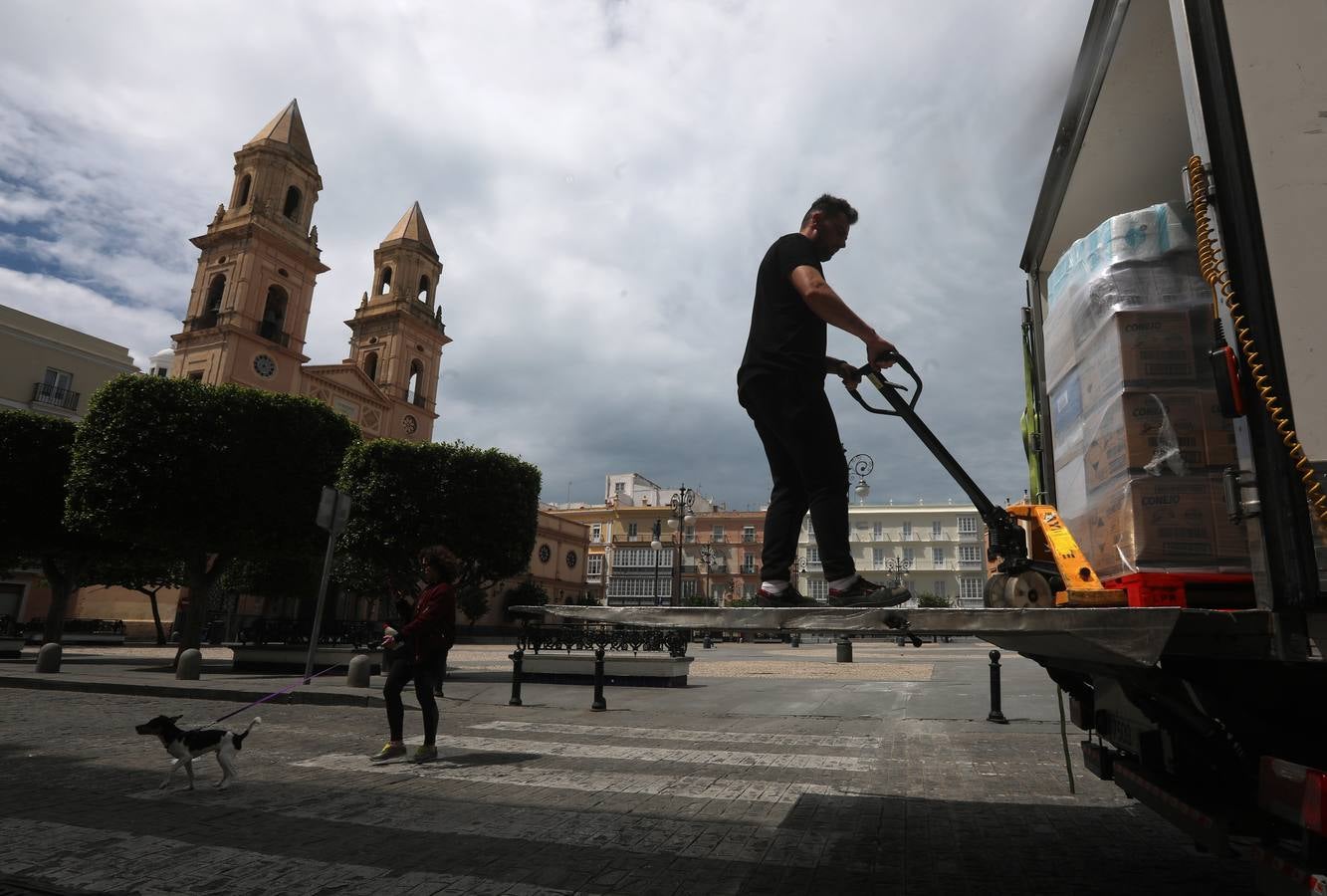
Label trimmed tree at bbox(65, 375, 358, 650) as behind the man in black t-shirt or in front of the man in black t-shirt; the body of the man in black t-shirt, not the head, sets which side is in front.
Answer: behind

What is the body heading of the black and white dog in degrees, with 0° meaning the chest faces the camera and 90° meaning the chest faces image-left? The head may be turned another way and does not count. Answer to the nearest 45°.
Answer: approximately 90°

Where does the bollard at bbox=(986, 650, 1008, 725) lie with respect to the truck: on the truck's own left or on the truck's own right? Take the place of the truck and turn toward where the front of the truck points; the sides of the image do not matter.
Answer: on the truck's own left

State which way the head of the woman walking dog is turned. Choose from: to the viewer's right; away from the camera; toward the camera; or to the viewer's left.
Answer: to the viewer's left

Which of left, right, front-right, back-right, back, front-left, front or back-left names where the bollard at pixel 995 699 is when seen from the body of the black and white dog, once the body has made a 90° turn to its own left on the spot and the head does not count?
left

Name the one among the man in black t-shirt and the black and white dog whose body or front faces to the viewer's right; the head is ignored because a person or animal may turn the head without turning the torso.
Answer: the man in black t-shirt

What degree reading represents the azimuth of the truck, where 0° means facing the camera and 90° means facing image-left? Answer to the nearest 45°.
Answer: approximately 225°

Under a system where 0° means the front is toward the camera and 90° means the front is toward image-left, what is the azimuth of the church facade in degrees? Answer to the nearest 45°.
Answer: approximately 315°

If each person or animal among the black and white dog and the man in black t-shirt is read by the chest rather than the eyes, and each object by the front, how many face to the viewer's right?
1

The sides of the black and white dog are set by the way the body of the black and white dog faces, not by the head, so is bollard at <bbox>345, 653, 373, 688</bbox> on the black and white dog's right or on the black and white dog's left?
on the black and white dog's right

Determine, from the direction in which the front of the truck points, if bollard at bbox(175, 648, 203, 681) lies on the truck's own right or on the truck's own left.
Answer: on the truck's own left

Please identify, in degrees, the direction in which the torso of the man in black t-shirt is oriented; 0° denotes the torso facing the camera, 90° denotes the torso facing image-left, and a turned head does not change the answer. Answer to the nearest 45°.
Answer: approximately 270°

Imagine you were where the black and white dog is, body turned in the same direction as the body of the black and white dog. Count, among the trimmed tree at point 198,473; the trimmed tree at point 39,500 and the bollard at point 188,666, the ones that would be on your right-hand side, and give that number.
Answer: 3

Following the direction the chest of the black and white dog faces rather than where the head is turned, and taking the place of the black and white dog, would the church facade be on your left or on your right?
on your right

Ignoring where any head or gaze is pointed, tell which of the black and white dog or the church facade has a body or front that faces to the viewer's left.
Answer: the black and white dog
